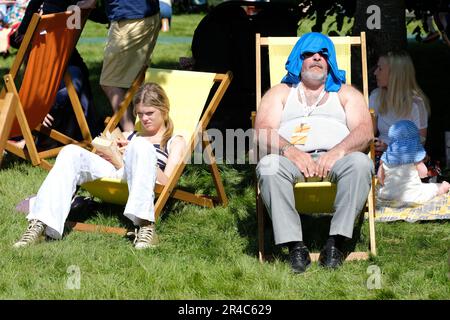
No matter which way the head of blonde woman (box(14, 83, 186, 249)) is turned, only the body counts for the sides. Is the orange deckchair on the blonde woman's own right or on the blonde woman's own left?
on the blonde woman's own right

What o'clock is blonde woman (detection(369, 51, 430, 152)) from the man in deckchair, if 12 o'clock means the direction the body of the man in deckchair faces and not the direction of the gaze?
The blonde woman is roughly at 7 o'clock from the man in deckchair.

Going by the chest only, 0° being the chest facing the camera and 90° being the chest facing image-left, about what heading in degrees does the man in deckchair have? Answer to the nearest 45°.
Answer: approximately 0°

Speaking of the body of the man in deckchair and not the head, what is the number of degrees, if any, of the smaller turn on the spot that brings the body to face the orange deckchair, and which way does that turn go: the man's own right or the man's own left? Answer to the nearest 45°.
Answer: approximately 135° to the man's own right

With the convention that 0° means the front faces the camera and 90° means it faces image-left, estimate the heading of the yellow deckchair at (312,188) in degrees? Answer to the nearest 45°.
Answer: approximately 0°

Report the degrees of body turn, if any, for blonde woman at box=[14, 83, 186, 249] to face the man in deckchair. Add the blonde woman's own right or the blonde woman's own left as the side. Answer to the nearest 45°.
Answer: approximately 135° to the blonde woman's own left

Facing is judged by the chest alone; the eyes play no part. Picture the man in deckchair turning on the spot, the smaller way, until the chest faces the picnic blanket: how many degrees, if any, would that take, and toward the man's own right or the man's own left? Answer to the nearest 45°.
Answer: approximately 135° to the man's own left

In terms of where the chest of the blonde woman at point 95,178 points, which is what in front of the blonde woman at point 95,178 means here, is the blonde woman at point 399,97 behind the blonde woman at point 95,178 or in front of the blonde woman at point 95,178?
behind
